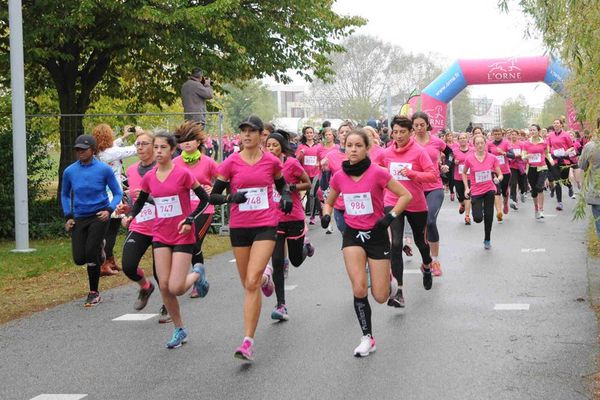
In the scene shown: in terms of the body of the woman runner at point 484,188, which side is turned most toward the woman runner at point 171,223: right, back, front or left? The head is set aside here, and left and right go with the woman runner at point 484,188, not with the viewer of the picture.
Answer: front

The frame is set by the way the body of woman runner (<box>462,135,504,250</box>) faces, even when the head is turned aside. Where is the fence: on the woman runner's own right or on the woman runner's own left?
on the woman runner's own right

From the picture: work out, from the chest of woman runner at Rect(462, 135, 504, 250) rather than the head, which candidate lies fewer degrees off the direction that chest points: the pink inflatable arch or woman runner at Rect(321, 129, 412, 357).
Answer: the woman runner

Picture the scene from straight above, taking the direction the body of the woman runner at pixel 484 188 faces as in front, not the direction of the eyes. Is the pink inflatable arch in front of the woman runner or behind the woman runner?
behind

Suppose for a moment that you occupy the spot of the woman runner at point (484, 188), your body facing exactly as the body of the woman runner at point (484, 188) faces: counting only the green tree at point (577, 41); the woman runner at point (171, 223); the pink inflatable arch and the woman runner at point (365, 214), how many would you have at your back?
1

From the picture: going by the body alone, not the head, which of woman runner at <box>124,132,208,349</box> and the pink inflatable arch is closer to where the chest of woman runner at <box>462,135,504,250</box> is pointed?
the woman runner

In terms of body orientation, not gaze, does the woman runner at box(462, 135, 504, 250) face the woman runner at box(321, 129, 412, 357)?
yes

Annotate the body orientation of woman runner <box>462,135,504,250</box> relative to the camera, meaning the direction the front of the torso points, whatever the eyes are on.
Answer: toward the camera
